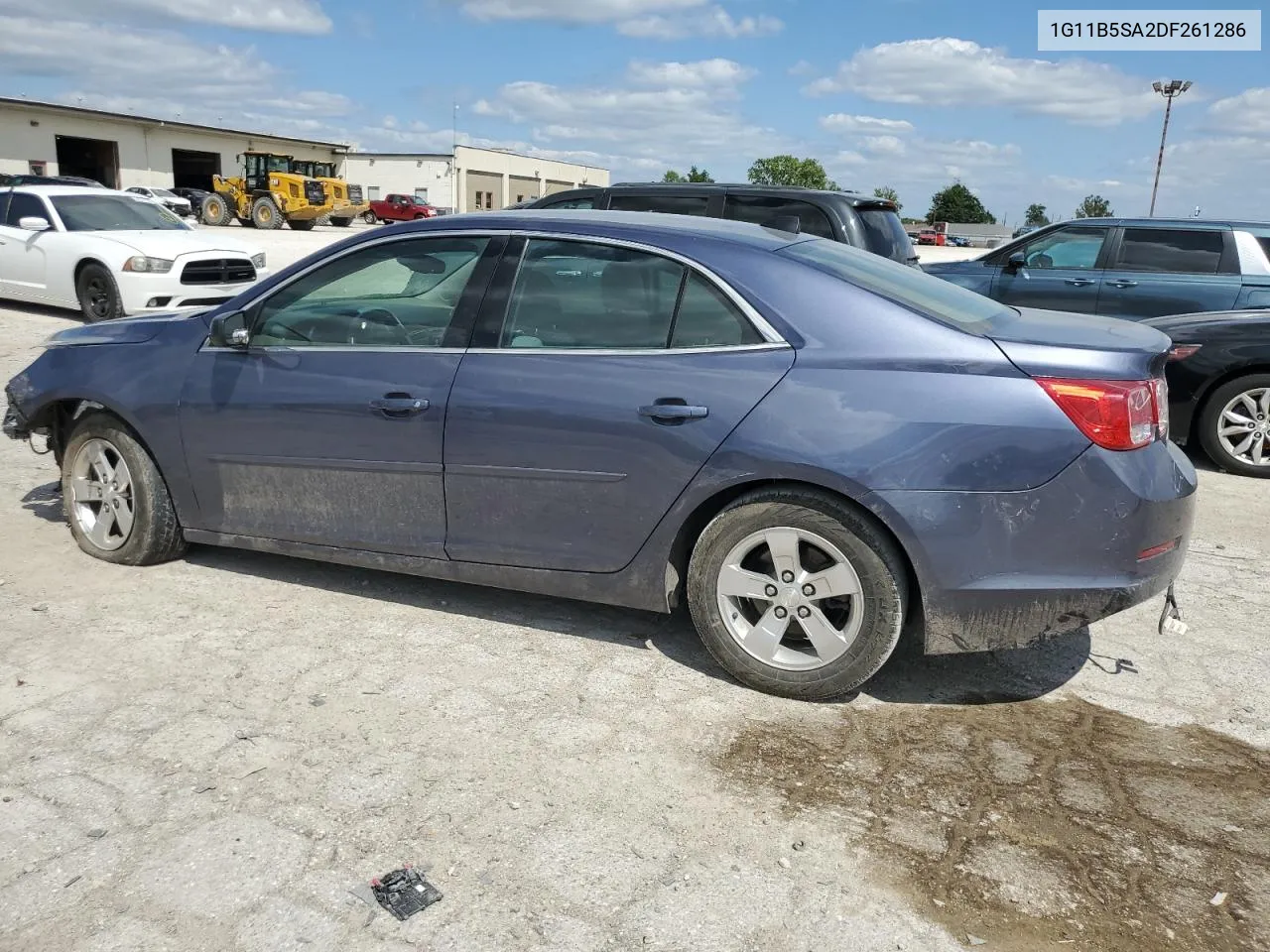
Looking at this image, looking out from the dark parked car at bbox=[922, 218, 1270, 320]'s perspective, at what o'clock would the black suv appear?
The black suv is roughly at 11 o'clock from the dark parked car.

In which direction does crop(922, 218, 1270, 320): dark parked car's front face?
to the viewer's left

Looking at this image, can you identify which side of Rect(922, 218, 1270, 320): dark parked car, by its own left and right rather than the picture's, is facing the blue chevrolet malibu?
left

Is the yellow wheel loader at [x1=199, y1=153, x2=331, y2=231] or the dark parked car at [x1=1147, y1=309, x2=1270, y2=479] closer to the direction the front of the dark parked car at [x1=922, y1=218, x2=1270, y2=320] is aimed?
the yellow wheel loader

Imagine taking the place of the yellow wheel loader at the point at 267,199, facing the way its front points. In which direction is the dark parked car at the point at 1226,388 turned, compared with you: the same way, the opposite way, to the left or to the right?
the opposite way

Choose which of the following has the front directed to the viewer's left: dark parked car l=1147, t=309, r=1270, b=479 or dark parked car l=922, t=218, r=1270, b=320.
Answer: dark parked car l=922, t=218, r=1270, b=320

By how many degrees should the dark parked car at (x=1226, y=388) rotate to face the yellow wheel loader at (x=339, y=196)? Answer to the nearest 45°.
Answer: approximately 135° to its left

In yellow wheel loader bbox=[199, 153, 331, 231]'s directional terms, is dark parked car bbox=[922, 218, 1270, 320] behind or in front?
behind

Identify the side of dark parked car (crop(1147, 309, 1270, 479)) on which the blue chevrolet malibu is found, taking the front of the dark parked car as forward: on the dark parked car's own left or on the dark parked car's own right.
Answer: on the dark parked car's own right
